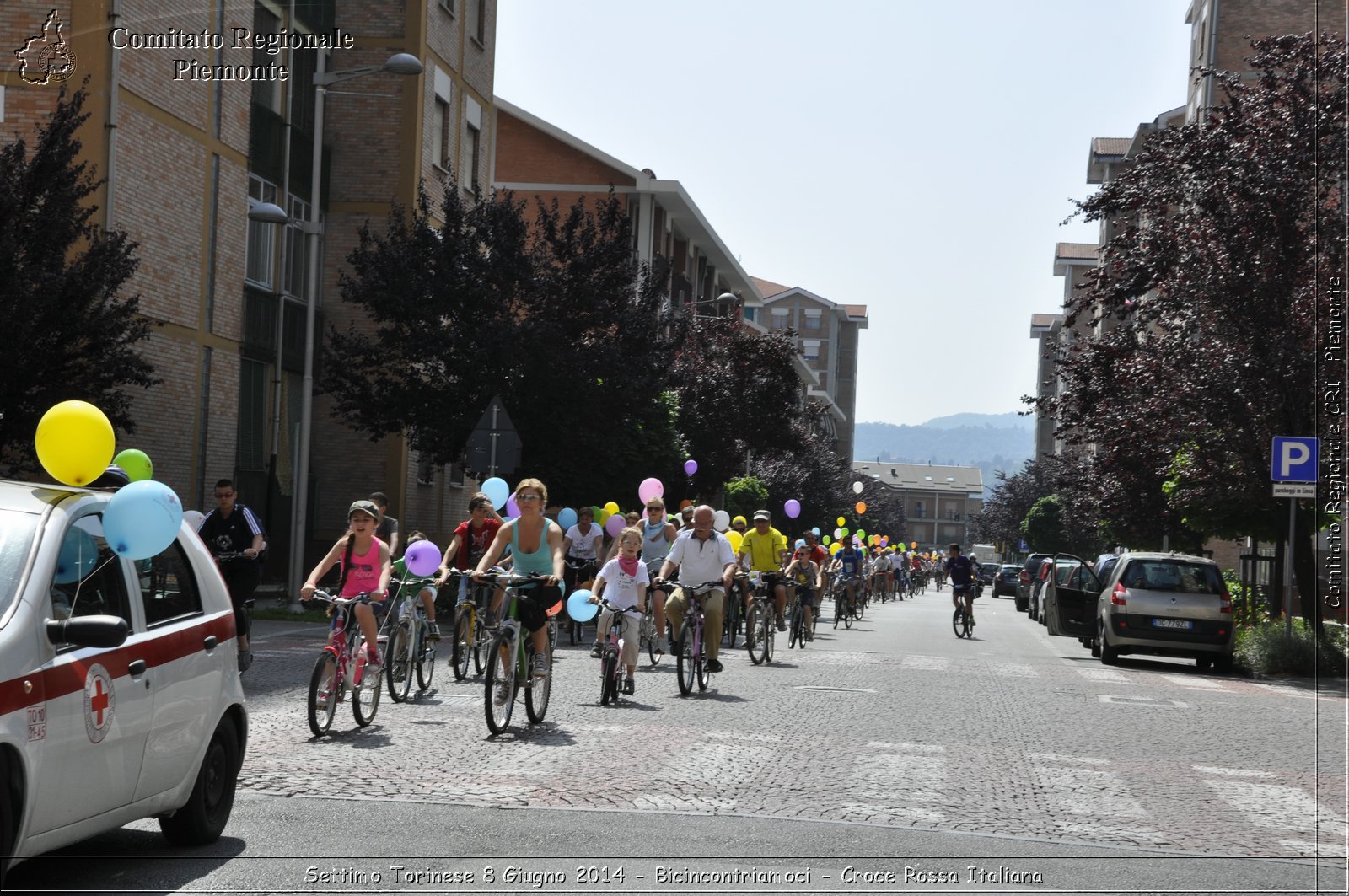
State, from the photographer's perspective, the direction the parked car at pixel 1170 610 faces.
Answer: facing away from the viewer

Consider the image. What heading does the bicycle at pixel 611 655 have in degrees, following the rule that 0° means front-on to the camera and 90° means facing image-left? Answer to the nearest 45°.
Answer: approximately 0°

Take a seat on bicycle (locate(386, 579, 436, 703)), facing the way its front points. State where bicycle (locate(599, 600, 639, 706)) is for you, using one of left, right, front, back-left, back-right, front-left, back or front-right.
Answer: back-left

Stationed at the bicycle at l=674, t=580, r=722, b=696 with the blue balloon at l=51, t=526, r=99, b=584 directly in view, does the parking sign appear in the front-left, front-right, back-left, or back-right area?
back-left

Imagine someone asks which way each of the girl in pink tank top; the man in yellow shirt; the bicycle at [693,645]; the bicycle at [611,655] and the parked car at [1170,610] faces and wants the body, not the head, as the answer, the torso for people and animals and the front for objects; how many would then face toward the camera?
4

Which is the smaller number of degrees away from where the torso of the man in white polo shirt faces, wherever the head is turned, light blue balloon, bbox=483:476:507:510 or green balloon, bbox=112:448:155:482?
the green balloon

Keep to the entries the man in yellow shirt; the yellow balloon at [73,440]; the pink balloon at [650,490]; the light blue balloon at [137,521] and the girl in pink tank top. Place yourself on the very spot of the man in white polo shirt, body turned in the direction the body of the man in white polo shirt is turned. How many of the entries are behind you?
2

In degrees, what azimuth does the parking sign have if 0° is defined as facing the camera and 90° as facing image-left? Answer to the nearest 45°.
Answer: approximately 0°

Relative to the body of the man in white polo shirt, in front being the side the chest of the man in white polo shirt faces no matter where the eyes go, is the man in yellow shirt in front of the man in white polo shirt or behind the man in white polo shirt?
behind

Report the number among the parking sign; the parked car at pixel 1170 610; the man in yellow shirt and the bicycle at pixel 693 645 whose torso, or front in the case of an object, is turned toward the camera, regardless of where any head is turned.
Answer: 3
